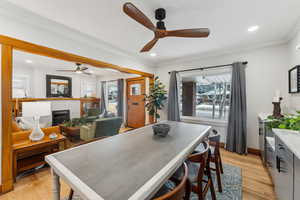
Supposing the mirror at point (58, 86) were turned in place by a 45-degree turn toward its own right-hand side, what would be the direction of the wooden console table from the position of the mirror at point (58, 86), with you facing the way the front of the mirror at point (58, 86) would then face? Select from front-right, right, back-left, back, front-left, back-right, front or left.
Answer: front

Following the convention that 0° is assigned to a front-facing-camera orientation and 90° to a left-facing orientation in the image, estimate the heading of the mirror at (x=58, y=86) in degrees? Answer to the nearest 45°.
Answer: approximately 315°

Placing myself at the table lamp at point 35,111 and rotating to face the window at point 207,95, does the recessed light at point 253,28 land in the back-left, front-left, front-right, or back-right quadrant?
front-right

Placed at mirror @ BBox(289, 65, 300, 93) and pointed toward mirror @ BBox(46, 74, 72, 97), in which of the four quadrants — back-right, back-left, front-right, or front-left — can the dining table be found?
front-left

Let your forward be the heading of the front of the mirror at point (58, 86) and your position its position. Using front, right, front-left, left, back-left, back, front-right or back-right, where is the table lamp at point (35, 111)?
front-right

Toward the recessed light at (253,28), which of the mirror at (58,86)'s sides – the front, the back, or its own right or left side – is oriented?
front

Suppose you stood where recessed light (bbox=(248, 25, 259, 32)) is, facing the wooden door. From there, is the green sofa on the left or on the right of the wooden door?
left

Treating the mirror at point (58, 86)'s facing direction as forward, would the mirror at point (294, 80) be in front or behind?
in front
